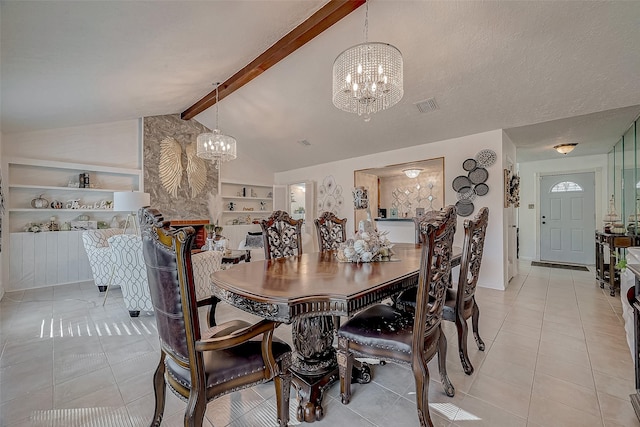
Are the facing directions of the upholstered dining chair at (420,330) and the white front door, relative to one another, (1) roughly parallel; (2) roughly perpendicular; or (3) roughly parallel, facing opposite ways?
roughly perpendicular

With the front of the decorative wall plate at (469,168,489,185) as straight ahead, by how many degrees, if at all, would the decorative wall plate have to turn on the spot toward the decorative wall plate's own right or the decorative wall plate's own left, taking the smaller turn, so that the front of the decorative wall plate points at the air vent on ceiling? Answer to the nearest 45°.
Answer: approximately 45° to the decorative wall plate's own right

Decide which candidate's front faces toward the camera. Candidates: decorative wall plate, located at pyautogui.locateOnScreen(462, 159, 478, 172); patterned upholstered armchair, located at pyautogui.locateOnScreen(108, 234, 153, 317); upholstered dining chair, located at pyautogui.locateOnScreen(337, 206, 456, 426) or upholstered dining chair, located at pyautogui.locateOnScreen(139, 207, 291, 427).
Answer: the decorative wall plate

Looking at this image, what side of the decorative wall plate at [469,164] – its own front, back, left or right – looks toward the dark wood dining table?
front

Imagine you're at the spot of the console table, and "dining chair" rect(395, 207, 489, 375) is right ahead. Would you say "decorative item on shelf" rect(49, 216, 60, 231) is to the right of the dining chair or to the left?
right

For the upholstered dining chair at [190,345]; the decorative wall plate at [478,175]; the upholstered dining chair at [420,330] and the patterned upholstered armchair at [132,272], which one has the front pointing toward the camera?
the decorative wall plate

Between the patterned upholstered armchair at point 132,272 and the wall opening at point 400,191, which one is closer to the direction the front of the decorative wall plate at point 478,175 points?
the patterned upholstered armchair

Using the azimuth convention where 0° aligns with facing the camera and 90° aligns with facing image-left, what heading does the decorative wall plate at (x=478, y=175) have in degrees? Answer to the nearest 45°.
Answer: approximately 0°

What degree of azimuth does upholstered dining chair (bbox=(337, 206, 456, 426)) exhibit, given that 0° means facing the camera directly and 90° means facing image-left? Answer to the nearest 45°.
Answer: approximately 135°

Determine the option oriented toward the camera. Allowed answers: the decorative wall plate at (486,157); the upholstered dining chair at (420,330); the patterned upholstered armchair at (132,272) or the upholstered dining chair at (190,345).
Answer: the decorative wall plate

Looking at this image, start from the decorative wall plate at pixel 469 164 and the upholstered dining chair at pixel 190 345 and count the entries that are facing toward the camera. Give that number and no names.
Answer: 1

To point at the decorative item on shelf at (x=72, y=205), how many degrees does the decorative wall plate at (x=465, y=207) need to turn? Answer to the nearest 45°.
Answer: approximately 45° to its right

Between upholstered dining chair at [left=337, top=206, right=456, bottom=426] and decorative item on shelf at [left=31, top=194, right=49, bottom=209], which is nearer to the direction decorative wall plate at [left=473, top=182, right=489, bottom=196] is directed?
the upholstered dining chair
